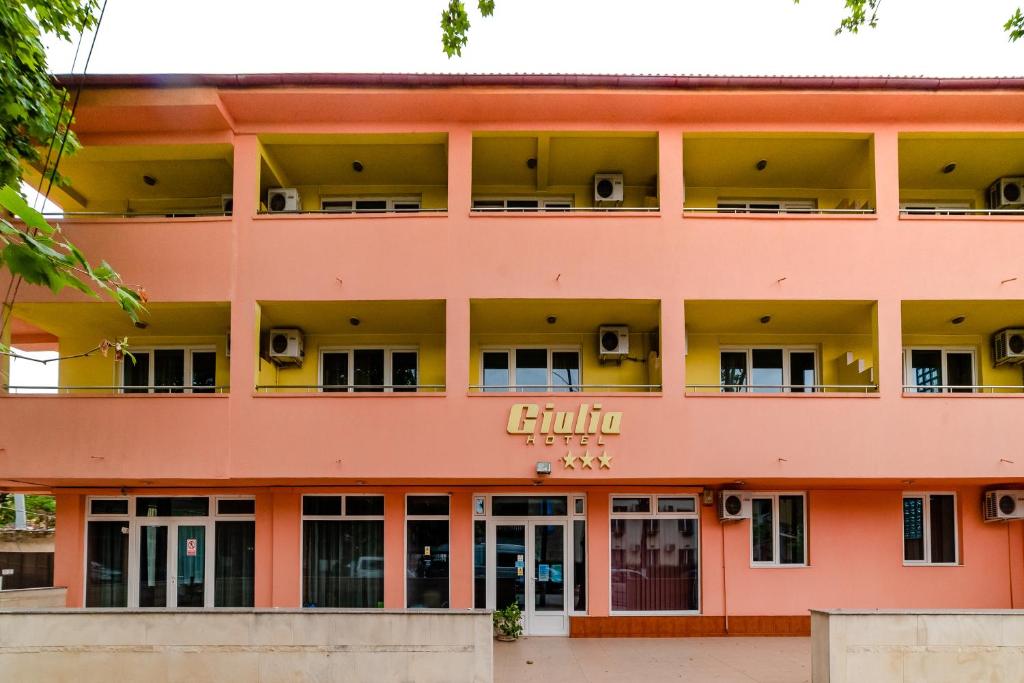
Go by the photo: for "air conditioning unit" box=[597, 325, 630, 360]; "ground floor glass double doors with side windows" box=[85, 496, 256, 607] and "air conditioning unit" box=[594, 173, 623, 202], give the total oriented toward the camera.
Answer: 3

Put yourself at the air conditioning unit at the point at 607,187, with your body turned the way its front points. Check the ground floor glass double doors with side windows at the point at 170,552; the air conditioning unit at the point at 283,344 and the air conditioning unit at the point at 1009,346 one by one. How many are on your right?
2

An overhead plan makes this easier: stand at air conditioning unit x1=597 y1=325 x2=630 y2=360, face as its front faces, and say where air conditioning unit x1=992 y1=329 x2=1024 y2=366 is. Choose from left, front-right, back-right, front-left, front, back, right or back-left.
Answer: left

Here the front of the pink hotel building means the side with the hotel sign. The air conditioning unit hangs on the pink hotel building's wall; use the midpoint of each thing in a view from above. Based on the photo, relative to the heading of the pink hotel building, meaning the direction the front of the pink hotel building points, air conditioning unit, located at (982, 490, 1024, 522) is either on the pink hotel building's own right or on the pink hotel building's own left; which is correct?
on the pink hotel building's own left

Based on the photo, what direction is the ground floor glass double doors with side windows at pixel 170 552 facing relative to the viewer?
toward the camera

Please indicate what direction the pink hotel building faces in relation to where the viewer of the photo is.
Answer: facing the viewer

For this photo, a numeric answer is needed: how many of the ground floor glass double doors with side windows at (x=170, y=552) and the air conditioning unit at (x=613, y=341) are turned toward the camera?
2

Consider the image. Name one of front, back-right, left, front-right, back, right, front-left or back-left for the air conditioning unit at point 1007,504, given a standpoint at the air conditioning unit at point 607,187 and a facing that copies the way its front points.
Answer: left

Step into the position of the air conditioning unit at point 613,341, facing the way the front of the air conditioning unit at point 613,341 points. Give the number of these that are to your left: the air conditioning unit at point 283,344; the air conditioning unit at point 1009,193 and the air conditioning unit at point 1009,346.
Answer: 2

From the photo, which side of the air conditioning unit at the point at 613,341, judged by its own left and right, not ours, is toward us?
front

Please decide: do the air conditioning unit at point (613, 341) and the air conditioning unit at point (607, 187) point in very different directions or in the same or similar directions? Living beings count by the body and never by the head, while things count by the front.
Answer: same or similar directions
